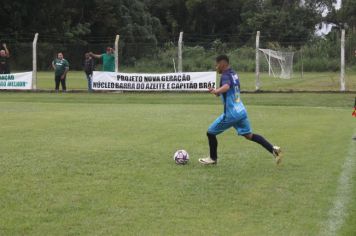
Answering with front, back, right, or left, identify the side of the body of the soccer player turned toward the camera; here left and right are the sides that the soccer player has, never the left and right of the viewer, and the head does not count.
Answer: left

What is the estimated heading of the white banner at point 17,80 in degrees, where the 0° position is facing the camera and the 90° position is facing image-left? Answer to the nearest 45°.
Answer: approximately 0°

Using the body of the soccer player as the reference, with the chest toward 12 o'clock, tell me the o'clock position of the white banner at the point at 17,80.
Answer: The white banner is roughly at 2 o'clock from the soccer player.

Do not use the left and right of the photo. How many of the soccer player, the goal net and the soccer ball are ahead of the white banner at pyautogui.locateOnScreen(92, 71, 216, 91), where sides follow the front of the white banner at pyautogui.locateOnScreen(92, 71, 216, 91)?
2

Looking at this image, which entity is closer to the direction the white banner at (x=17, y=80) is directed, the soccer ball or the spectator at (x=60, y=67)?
the soccer ball

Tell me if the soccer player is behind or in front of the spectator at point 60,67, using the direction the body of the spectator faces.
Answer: in front

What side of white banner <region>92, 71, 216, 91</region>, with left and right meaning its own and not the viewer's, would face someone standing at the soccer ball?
front

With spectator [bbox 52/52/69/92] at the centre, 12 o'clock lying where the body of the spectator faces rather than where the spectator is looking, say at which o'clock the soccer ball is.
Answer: The soccer ball is roughly at 12 o'clock from the spectator.

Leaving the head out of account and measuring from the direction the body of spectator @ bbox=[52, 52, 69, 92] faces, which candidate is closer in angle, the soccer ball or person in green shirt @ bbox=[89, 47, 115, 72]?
the soccer ball
